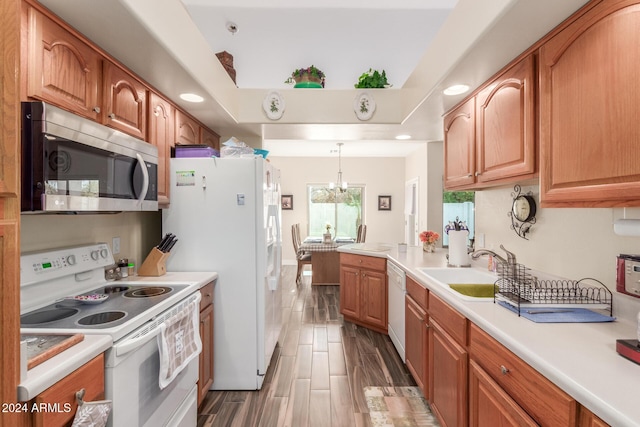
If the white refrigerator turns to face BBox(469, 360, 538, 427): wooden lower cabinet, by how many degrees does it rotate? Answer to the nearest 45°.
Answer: approximately 45° to its right

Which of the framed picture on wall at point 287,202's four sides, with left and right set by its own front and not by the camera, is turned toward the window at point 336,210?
left

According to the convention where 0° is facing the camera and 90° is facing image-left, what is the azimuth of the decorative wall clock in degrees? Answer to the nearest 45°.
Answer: approximately 45°

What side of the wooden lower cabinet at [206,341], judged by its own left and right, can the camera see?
right

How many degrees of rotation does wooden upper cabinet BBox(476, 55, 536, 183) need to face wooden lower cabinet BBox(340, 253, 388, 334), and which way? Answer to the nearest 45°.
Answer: approximately 90° to its right

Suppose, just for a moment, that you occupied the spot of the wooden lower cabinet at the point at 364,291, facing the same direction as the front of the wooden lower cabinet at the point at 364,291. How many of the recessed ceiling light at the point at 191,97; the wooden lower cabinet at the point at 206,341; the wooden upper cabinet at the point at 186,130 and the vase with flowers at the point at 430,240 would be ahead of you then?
3

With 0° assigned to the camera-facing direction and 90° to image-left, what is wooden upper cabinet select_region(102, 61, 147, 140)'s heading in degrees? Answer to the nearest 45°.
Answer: approximately 315°

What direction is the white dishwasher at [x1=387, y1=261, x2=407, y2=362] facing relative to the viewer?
to the viewer's left

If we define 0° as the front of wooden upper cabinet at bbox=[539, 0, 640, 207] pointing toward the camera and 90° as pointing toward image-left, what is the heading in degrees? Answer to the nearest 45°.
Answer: approximately 45°

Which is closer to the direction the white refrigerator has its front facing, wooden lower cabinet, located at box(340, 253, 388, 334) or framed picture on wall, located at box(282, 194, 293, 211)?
the wooden lower cabinet

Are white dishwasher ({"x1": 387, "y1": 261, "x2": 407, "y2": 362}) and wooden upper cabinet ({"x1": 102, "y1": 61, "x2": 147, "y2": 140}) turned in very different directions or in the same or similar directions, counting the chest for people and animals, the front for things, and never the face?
very different directions

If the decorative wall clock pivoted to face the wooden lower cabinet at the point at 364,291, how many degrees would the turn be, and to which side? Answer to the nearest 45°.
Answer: approximately 90° to its right

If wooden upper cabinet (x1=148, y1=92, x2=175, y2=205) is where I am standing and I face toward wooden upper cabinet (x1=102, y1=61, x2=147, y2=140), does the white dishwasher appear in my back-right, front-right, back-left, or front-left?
back-left
